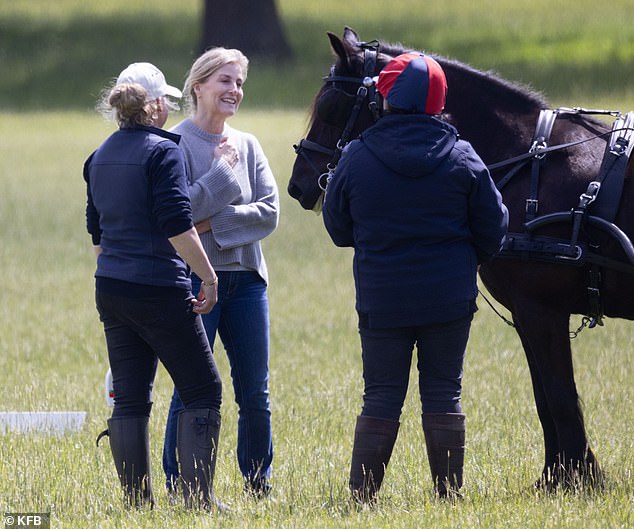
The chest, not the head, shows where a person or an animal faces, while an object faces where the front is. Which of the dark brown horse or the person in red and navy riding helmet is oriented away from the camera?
the person in red and navy riding helmet

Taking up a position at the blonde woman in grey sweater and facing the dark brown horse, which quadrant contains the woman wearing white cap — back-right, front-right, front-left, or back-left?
back-right

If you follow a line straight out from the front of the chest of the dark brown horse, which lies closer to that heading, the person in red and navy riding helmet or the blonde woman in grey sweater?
the blonde woman in grey sweater

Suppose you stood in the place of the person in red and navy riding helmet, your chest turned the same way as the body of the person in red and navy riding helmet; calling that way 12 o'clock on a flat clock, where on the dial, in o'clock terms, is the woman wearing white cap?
The woman wearing white cap is roughly at 9 o'clock from the person in red and navy riding helmet.

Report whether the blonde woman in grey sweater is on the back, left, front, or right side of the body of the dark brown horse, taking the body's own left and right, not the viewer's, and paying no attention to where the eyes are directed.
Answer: front

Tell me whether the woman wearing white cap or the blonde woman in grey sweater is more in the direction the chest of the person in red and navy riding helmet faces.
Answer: the blonde woman in grey sweater

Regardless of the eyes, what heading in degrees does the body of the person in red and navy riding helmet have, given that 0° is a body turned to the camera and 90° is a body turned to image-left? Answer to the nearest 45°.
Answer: approximately 180°

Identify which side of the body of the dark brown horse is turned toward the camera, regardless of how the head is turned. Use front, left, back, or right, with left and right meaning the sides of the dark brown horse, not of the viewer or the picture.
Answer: left

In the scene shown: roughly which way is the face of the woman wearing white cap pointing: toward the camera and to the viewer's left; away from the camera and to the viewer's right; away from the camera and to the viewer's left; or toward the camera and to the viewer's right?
away from the camera and to the viewer's right

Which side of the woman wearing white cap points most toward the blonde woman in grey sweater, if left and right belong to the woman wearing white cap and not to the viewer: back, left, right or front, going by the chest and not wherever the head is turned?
front

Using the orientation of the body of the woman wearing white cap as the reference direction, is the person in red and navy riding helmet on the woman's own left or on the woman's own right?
on the woman's own right

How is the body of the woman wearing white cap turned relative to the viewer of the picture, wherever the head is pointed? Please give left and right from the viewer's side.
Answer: facing away from the viewer and to the right of the viewer

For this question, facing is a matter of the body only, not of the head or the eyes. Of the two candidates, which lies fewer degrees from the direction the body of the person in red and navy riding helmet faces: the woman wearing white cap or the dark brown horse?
the dark brown horse
